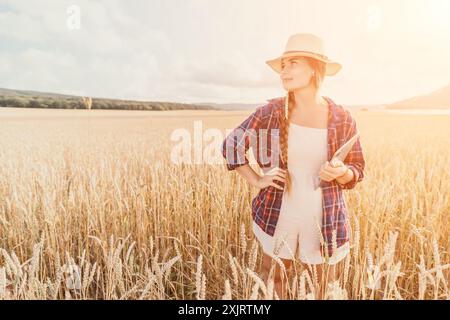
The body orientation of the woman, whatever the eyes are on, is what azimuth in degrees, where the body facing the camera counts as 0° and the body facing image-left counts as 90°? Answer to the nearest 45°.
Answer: approximately 0°
